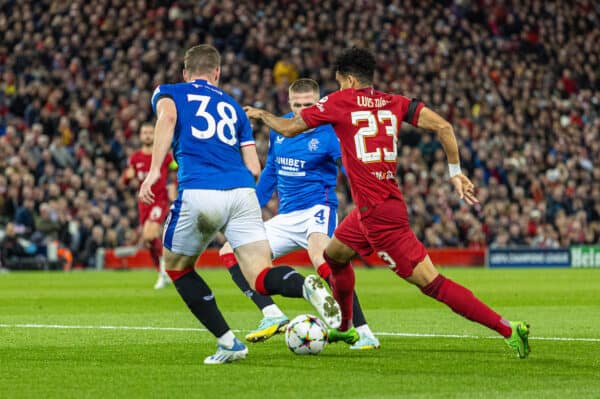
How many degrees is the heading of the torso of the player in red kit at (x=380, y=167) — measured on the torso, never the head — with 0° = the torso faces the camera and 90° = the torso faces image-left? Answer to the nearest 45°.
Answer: approximately 135°

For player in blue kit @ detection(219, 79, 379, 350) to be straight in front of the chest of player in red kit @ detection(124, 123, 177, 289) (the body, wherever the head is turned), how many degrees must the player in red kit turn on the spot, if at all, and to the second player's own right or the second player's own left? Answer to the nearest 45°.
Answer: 0° — they already face them

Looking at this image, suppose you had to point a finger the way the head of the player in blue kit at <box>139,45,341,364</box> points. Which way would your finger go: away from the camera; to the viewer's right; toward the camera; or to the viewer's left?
away from the camera

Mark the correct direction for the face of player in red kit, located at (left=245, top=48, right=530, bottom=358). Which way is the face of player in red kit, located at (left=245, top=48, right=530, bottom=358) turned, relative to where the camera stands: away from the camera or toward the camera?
away from the camera

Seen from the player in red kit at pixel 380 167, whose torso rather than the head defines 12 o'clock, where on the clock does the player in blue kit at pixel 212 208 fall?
The player in blue kit is roughly at 10 o'clock from the player in red kit.

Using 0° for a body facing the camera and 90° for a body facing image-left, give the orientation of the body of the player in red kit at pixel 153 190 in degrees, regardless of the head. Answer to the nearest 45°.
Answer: approximately 0°

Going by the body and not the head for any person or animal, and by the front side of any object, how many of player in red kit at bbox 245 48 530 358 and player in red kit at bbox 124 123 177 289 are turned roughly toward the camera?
1

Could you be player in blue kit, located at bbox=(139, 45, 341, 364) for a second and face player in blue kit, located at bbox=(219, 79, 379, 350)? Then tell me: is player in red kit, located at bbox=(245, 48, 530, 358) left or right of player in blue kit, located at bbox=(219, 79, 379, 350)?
right

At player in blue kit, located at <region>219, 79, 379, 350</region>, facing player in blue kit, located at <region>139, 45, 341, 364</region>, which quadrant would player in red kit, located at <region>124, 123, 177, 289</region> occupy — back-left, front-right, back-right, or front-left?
back-right
